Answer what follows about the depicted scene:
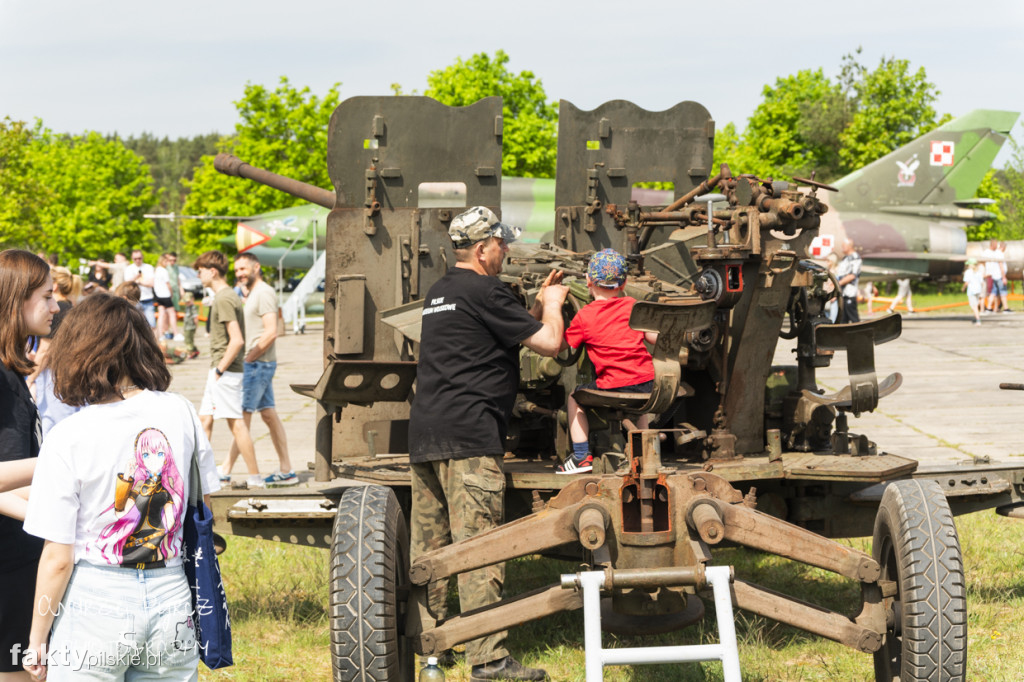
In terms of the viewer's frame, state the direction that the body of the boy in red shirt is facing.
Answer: away from the camera

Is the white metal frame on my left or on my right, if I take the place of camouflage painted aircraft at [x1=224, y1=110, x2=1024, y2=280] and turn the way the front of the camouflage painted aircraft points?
on my left

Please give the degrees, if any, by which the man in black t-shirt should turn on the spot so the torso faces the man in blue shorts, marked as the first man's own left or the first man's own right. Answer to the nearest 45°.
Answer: approximately 45° to the first man's own left

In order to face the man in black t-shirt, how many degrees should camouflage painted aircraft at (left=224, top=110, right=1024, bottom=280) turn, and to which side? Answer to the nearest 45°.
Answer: approximately 90° to its left

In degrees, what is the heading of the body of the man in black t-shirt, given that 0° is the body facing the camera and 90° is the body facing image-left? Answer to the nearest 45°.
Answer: approximately 225°

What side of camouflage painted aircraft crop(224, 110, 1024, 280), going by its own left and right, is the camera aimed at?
left

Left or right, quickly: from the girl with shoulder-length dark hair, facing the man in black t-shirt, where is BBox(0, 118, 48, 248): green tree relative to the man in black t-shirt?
left

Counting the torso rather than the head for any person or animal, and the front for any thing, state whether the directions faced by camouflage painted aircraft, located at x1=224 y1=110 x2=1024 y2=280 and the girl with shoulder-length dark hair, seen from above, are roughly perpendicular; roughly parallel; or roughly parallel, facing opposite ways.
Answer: roughly perpendicular

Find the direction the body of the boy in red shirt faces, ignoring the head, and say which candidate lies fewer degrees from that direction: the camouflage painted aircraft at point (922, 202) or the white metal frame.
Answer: the camouflage painted aircraft

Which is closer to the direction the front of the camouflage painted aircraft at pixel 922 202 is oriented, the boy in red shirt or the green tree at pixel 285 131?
the green tree
